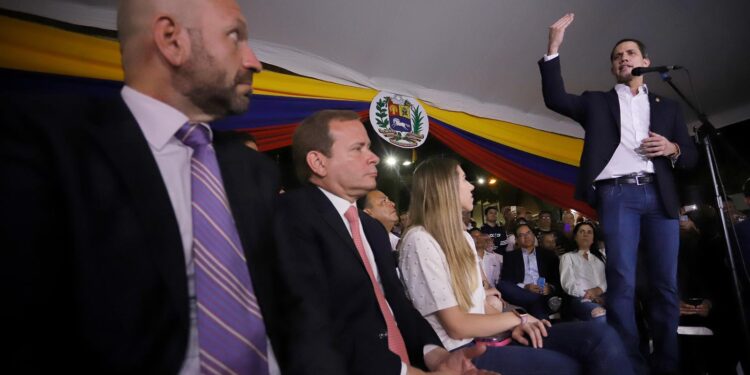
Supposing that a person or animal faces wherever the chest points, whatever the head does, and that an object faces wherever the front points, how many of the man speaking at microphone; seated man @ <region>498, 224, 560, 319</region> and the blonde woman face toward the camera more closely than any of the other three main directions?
2

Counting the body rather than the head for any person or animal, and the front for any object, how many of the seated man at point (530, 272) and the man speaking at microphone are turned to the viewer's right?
0

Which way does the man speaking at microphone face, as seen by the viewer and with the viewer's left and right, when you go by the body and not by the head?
facing the viewer

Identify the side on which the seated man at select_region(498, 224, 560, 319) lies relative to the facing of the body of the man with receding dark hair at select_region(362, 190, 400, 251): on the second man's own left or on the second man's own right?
on the second man's own left

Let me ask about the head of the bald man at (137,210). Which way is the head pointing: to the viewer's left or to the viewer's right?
to the viewer's right

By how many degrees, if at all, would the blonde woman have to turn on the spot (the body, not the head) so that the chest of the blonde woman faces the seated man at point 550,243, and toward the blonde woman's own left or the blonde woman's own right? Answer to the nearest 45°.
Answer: approximately 90° to the blonde woman's own left

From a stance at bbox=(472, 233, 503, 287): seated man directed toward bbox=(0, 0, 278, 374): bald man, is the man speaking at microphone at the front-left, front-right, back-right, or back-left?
front-left

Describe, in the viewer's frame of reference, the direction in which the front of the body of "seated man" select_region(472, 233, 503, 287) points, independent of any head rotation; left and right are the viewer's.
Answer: facing the viewer and to the right of the viewer

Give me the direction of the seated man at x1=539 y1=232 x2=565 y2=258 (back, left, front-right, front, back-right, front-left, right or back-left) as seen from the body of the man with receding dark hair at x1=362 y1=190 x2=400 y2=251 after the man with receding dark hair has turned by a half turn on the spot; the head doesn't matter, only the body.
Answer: right

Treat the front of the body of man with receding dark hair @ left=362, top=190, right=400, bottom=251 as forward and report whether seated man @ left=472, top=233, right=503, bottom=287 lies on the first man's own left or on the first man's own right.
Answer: on the first man's own left

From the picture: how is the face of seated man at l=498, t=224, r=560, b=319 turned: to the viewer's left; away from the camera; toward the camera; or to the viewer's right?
toward the camera

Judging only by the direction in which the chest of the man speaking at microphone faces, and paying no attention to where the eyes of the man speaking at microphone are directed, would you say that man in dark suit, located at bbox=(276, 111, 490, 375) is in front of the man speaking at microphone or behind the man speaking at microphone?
in front
